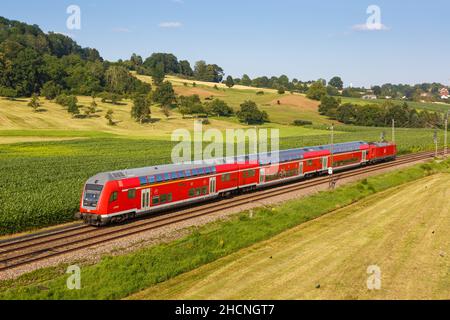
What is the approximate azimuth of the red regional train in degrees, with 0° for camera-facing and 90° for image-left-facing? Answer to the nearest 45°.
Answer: approximately 45°
